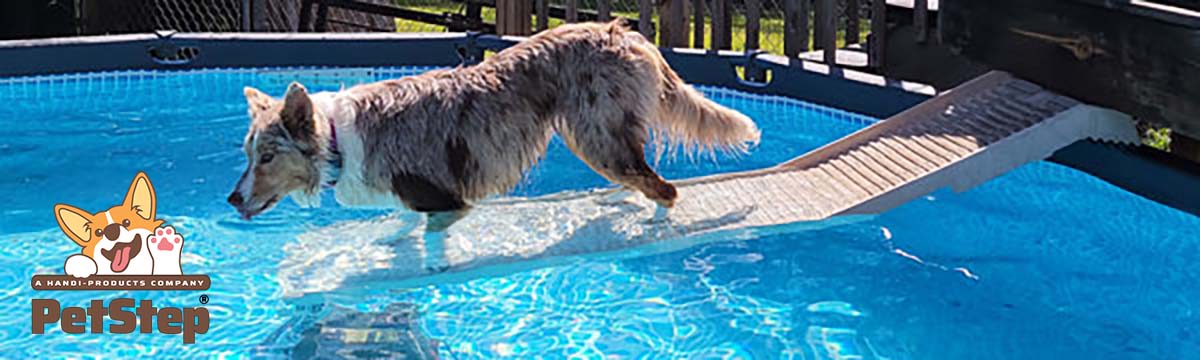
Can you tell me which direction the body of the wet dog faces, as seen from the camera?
to the viewer's left

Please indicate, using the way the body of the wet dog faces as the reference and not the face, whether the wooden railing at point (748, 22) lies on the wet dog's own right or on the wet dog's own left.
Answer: on the wet dog's own right
